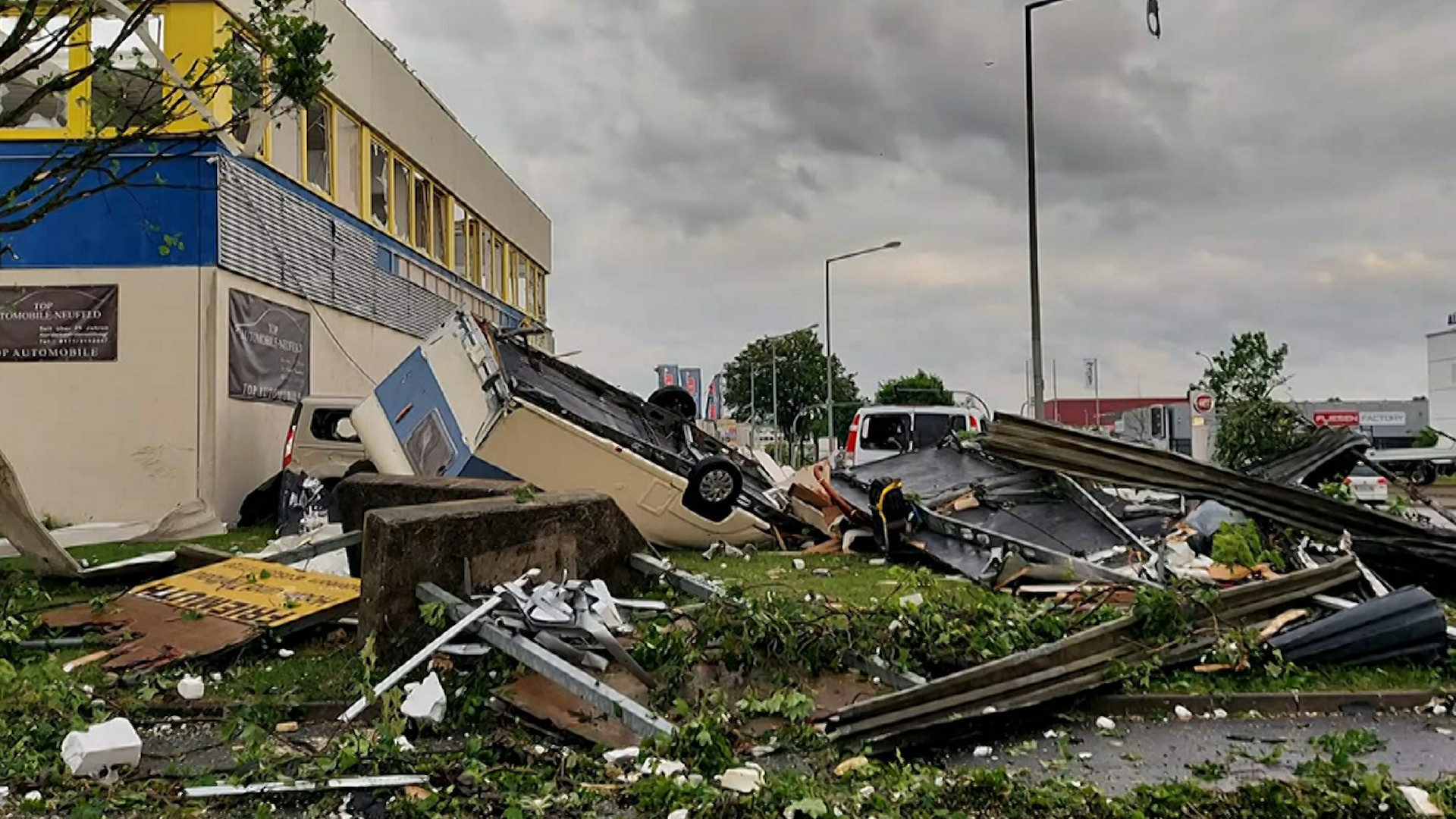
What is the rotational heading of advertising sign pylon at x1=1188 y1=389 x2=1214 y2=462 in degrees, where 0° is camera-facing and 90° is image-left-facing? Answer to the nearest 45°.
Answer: approximately 0°

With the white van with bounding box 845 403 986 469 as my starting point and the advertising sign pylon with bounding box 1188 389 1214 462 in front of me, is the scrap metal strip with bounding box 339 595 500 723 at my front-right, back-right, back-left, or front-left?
back-right

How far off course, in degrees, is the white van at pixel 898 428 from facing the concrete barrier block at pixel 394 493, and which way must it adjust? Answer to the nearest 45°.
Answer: approximately 180°

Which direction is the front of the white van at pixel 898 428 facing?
away from the camera

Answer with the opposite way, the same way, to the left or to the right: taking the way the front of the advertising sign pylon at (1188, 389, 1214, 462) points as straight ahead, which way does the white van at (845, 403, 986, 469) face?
the opposite way

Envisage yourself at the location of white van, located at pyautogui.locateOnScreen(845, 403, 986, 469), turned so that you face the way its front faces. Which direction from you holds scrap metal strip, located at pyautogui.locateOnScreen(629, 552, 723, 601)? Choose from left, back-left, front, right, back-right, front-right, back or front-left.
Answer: back

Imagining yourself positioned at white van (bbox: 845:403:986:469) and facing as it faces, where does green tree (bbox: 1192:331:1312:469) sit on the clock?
The green tree is roughly at 3 o'clock from the white van.

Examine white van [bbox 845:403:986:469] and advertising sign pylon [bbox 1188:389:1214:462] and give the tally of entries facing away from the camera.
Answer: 1

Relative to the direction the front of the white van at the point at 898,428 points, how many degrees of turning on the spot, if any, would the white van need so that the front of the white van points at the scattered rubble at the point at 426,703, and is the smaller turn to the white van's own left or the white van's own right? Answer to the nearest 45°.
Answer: approximately 180°

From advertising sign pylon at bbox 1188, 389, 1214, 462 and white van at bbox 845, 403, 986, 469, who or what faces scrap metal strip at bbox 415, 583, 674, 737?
the advertising sign pylon
